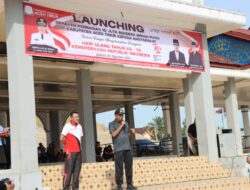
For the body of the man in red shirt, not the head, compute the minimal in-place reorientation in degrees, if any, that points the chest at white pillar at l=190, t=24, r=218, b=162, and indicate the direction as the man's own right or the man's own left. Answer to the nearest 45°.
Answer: approximately 90° to the man's own left

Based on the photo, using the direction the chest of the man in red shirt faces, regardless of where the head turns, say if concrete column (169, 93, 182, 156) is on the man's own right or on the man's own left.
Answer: on the man's own left

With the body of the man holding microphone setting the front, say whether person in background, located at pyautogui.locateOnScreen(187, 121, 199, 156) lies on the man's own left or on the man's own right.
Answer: on the man's own left

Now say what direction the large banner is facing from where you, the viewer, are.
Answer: facing the viewer and to the right of the viewer

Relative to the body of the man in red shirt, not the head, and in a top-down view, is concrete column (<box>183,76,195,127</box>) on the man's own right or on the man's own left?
on the man's own left

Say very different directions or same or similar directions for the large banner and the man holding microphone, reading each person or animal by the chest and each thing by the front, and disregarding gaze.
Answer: same or similar directions

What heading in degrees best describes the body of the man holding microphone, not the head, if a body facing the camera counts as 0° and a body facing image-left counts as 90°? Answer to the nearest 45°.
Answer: approximately 315°

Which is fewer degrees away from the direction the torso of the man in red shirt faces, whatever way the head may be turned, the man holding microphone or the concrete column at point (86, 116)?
the man holding microphone

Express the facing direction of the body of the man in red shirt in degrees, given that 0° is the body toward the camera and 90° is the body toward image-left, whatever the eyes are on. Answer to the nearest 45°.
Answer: approximately 315°
